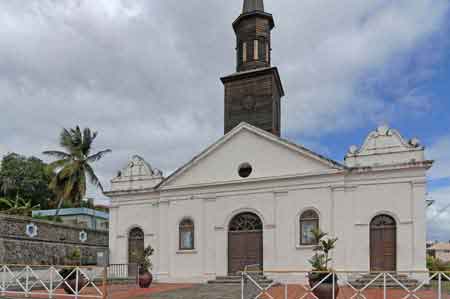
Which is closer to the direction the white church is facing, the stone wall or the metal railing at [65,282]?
the metal railing

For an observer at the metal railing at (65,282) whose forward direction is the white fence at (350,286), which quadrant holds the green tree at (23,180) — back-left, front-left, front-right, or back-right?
back-left

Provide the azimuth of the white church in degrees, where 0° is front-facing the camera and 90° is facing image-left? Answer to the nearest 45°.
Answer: approximately 0°

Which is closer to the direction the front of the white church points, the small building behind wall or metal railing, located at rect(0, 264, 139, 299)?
the metal railing

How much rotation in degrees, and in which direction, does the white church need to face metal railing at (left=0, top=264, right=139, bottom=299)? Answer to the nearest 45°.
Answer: approximately 45° to its right

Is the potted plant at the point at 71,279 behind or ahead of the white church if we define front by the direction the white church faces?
ahead
